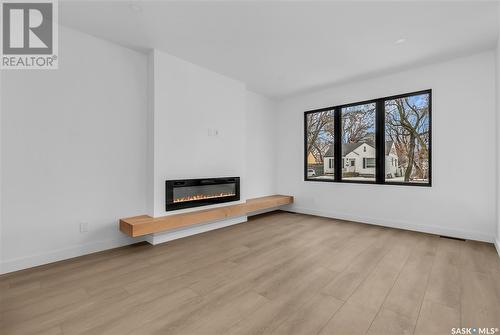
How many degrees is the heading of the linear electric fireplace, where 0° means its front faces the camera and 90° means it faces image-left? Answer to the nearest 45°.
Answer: approximately 315°

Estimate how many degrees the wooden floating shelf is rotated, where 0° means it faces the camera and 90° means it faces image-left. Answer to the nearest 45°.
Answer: approximately 315°

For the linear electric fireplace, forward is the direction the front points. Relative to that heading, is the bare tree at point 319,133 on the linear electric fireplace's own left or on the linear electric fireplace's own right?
on the linear electric fireplace's own left

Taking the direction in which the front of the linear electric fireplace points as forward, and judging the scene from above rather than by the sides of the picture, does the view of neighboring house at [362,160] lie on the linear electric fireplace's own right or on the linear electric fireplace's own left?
on the linear electric fireplace's own left

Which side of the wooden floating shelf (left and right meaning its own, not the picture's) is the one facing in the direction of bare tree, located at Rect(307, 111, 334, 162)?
left

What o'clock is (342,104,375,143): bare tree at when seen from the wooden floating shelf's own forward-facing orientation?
The bare tree is roughly at 10 o'clock from the wooden floating shelf.

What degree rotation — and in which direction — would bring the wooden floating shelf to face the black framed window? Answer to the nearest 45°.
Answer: approximately 45° to its left

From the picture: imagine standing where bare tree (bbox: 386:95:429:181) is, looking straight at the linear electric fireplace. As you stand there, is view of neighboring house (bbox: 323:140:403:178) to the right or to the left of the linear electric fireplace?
right
